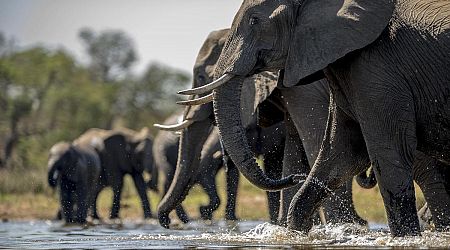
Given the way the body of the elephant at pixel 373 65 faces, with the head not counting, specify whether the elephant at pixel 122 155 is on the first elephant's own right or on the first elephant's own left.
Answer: on the first elephant's own right

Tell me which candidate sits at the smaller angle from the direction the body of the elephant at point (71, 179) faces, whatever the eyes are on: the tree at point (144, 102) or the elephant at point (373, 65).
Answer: the elephant

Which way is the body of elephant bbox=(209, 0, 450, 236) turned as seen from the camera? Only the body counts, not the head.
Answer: to the viewer's left

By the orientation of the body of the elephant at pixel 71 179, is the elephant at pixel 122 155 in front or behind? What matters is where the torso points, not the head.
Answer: behind

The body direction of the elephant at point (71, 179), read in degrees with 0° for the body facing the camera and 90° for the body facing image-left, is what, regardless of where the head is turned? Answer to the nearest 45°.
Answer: approximately 45°

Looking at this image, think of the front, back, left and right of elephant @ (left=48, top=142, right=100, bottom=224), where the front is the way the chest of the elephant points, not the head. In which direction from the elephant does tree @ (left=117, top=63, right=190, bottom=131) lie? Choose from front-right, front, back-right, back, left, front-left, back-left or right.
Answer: back-right

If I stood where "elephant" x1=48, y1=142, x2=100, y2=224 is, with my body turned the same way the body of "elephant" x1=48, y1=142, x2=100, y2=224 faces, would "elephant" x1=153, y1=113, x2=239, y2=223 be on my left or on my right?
on my left
